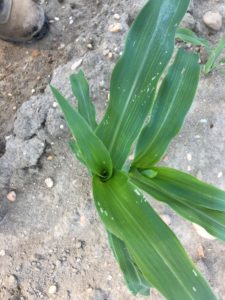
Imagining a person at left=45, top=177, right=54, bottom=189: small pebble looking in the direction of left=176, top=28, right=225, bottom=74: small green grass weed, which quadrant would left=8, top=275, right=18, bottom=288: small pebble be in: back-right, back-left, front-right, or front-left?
back-right

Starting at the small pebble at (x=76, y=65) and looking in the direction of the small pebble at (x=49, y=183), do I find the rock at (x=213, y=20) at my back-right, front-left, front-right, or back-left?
back-left

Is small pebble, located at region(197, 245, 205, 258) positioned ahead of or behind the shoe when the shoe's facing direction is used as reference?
ahead

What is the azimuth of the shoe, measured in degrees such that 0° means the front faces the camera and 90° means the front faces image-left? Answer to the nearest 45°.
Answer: approximately 315°
